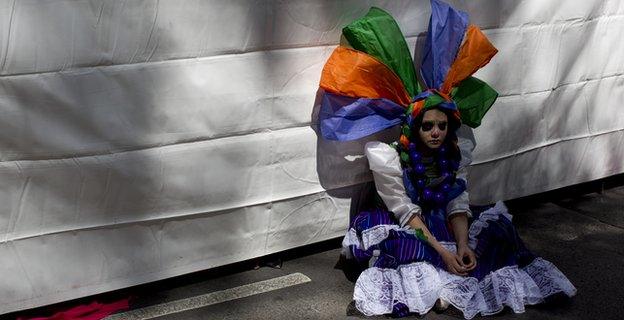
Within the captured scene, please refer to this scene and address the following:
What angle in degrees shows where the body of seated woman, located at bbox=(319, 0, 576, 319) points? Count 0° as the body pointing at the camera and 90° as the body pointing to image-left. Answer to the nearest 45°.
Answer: approximately 315°
